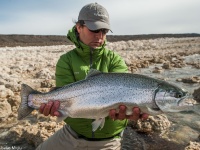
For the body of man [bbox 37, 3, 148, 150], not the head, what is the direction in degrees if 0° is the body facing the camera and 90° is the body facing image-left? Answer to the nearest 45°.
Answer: approximately 0°

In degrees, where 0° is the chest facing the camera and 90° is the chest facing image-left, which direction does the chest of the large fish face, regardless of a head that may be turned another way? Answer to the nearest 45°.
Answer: approximately 270°
